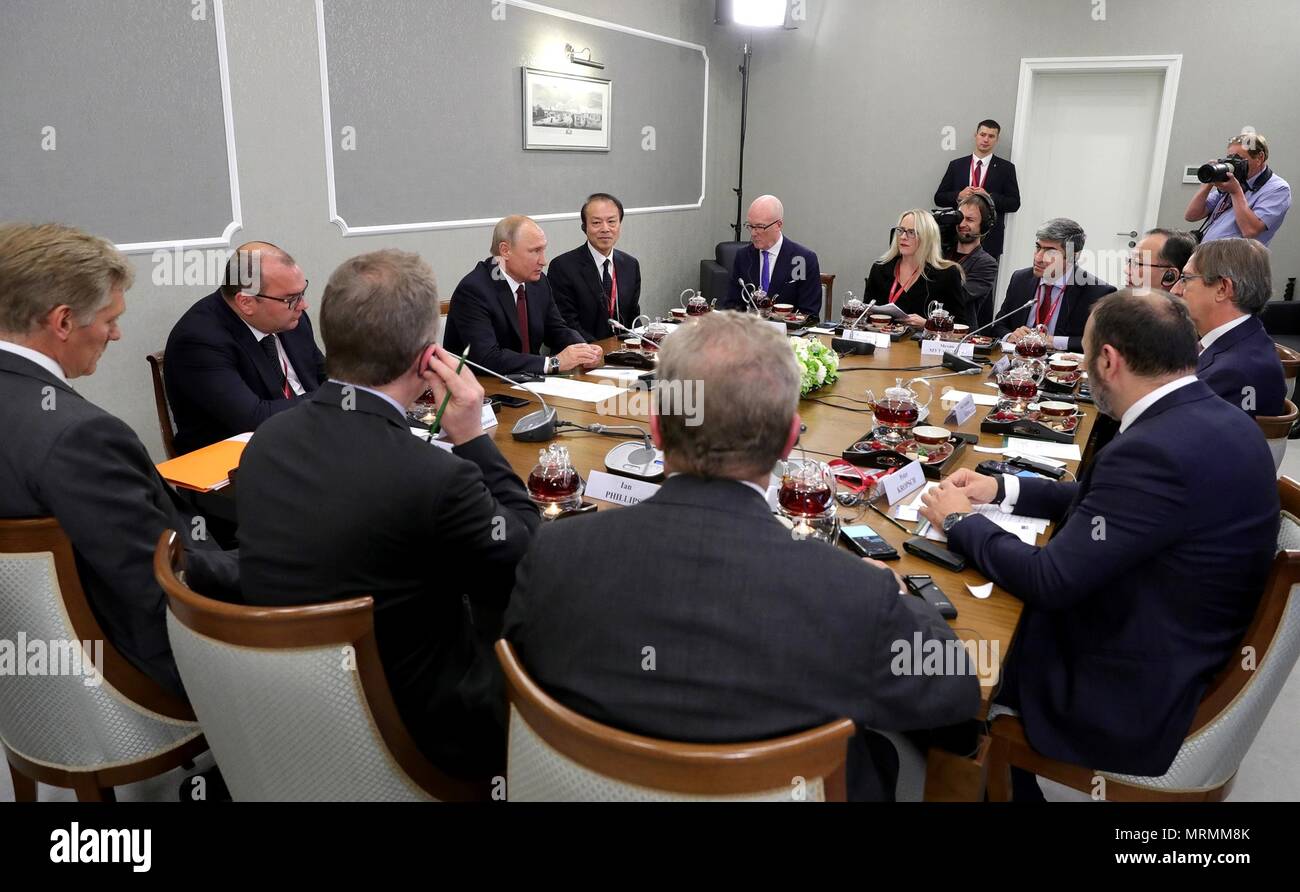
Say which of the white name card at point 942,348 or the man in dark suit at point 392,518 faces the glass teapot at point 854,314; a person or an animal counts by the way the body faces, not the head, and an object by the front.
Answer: the man in dark suit

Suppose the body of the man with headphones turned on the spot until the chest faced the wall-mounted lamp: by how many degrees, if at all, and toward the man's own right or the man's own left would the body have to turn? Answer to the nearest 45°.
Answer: approximately 45° to the man's own right

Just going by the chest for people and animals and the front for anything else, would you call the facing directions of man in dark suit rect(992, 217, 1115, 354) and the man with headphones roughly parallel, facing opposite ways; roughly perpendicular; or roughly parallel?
roughly parallel

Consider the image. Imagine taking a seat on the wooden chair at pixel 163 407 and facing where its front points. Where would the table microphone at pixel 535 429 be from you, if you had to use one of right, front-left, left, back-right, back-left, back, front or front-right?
front-right

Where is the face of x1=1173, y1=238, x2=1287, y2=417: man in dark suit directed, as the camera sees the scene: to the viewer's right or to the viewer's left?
to the viewer's left

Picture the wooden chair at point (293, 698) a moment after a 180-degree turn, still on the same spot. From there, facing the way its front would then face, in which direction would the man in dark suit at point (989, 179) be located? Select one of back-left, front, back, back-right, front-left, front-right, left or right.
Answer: back

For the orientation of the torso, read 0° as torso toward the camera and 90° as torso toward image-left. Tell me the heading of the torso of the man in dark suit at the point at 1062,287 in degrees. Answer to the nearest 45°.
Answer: approximately 45°

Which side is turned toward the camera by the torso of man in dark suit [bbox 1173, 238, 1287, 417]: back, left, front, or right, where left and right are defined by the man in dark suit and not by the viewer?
left

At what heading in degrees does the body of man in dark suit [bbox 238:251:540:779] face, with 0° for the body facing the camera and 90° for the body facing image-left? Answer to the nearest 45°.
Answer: approximately 225°

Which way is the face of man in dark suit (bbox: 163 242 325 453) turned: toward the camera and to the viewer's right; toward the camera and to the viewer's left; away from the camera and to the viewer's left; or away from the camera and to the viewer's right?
toward the camera and to the viewer's right

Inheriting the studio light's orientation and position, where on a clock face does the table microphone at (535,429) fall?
The table microphone is roughly at 12 o'clock from the studio light.

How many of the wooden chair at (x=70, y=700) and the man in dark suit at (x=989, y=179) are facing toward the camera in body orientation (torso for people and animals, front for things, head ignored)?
1

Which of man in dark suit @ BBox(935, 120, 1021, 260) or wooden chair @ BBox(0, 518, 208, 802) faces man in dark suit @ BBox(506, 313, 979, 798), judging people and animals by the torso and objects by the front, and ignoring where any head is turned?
man in dark suit @ BBox(935, 120, 1021, 260)

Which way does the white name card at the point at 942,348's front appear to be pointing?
toward the camera

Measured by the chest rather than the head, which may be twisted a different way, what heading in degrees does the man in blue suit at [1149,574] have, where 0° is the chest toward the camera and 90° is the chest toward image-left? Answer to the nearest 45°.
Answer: approximately 135°

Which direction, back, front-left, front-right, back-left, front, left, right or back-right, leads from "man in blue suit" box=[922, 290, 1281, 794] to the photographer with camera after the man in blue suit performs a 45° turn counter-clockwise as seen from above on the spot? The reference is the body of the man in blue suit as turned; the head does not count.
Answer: right

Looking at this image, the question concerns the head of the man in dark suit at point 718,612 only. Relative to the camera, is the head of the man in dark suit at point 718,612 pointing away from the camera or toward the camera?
away from the camera

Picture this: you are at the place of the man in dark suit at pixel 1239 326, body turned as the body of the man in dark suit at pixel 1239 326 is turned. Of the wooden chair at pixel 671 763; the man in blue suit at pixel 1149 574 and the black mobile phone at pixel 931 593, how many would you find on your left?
3

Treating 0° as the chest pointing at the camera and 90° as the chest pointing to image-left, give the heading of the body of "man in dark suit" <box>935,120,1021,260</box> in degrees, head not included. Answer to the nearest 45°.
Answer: approximately 0°

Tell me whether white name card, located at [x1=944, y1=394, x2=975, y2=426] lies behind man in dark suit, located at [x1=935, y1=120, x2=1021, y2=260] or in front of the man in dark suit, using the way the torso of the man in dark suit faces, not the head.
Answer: in front

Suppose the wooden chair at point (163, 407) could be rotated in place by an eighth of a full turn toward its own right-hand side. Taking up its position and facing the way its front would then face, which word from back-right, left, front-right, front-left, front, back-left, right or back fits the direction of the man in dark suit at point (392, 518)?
front-right

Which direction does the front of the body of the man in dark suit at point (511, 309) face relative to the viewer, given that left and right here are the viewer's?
facing the viewer and to the right of the viewer
